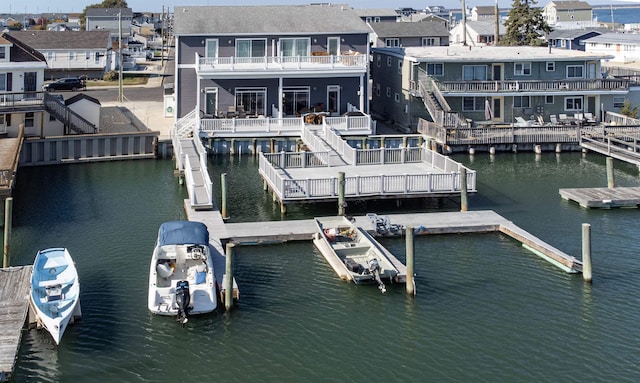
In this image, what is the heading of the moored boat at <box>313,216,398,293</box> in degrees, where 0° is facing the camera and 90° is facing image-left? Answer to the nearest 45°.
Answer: approximately 135°

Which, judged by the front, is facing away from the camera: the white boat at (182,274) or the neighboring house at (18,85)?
the white boat

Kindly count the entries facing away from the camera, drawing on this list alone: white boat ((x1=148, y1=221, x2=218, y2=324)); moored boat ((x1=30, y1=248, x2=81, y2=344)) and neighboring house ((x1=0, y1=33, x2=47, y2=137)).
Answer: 1

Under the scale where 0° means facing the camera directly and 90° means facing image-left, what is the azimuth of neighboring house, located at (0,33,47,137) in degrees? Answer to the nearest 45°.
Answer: approximately 0°

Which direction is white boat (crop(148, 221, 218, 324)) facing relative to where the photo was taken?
away from the camera

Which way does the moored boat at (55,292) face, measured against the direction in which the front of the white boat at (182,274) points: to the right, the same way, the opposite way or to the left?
the opposite way
